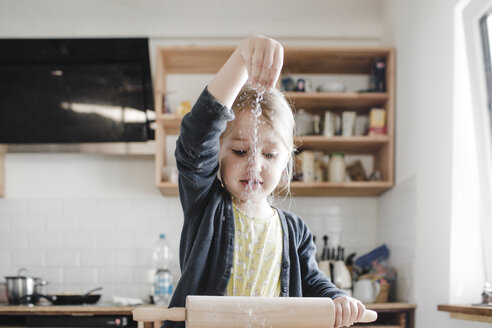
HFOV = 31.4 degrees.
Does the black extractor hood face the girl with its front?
yes

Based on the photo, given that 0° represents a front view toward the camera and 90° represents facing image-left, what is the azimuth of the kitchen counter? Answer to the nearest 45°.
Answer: approximately 0°

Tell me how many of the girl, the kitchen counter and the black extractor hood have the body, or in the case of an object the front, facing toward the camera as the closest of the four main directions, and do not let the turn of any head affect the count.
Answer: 3

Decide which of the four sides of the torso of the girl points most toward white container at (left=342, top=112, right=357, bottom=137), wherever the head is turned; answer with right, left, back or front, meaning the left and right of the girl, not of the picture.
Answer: back

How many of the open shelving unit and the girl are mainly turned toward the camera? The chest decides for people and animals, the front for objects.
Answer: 2

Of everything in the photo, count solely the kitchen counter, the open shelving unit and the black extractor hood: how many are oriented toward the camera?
3
